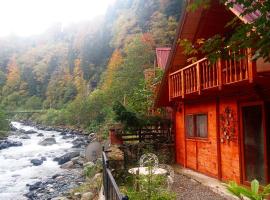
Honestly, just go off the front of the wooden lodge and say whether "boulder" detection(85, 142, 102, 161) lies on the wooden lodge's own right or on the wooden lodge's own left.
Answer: on the wooden lodge's own right

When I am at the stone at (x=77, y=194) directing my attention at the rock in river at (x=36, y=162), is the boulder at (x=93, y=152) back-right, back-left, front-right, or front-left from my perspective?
front-right

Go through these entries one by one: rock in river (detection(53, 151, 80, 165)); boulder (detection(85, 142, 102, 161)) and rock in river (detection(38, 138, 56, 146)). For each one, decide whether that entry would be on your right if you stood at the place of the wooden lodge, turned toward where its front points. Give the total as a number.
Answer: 3

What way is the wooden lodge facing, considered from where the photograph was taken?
facing the viewer and to the left of the viewer

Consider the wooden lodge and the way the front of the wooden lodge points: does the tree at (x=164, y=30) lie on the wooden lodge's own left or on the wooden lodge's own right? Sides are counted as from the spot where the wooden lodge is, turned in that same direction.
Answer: on the wooden lodge's own right

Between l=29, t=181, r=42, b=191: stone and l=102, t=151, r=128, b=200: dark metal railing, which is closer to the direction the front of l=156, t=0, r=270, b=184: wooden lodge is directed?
the dark metal railing

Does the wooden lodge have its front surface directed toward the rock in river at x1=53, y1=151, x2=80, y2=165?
no

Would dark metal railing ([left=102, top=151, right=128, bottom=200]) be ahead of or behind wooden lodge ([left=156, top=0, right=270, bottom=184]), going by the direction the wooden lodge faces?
ahead

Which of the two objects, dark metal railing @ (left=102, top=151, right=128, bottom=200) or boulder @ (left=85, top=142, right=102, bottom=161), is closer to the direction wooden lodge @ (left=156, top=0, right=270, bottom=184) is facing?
the dark metal railing

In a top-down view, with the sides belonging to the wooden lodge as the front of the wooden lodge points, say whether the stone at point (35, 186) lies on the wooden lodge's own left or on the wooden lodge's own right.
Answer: on the wooden lodge's own right

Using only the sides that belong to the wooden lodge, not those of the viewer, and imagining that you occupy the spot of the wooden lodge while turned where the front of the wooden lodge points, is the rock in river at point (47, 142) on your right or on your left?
on your right
